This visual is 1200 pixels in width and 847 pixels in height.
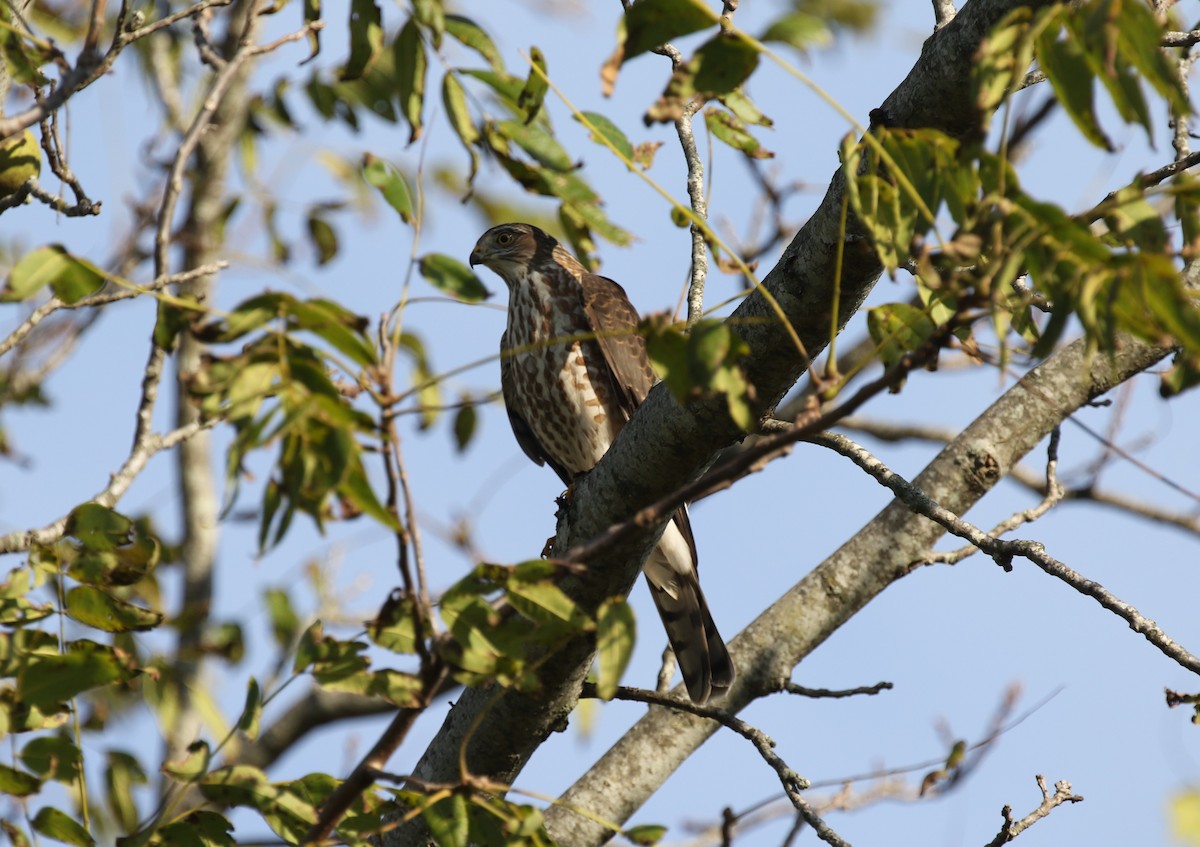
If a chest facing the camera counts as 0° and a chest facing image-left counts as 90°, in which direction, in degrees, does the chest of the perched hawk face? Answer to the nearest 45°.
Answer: approximately 45°
